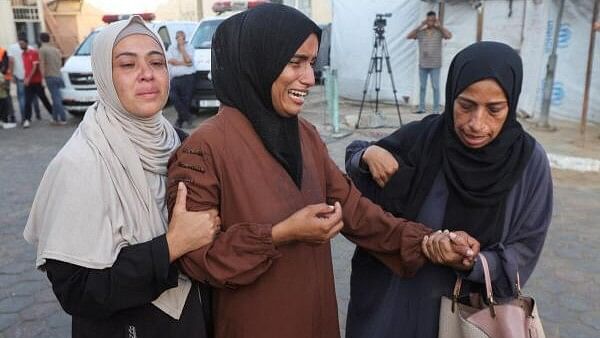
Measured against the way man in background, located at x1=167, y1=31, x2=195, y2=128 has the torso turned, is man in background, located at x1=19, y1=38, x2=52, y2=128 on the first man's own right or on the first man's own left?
on the first man's own right

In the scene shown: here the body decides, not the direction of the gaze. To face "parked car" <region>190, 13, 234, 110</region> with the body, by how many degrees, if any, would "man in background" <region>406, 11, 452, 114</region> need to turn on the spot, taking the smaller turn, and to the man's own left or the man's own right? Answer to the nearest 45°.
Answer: approximately 90° to the man's own right

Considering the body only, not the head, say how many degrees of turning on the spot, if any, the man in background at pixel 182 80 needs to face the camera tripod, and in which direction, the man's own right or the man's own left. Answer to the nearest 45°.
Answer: approximately 90° to the man's own left

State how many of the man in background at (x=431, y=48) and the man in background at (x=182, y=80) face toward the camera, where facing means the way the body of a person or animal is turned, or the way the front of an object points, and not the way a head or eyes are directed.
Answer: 2

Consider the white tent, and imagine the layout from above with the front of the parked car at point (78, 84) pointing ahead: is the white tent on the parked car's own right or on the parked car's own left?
on the parked car's own left

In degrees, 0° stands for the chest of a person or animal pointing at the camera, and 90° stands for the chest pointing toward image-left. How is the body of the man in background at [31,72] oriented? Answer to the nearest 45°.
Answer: approximately 45°
